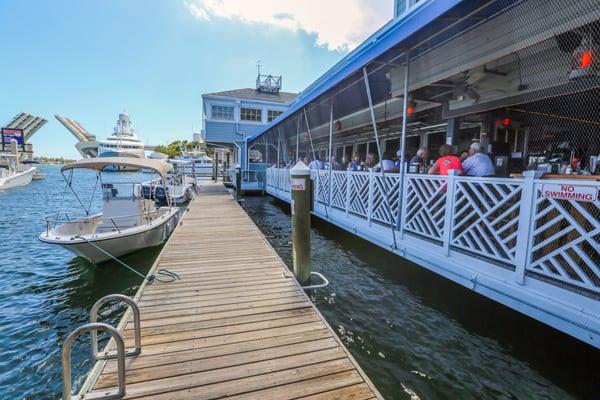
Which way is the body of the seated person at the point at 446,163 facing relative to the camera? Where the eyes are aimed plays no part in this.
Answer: away from the camera

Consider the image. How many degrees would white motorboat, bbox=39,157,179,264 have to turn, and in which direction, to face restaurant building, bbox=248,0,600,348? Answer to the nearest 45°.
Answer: approximately 90° to its left

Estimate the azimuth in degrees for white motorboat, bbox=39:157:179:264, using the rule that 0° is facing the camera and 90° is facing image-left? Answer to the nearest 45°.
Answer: approximately 45°

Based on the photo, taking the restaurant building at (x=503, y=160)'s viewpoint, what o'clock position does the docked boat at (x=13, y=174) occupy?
The docked boat is roughly at 2 o'clock from the restaurant building.

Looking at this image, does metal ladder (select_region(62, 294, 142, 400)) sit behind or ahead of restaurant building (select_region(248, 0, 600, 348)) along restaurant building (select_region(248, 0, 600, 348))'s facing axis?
ahead

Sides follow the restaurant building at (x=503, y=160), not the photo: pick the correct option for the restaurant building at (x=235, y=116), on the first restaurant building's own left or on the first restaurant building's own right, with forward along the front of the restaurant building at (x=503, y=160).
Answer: on the first restaurant building's own right

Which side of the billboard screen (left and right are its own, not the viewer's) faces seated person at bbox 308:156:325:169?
front

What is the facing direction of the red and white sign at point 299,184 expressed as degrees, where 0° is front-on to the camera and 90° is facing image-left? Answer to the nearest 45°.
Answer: approximately 0°
